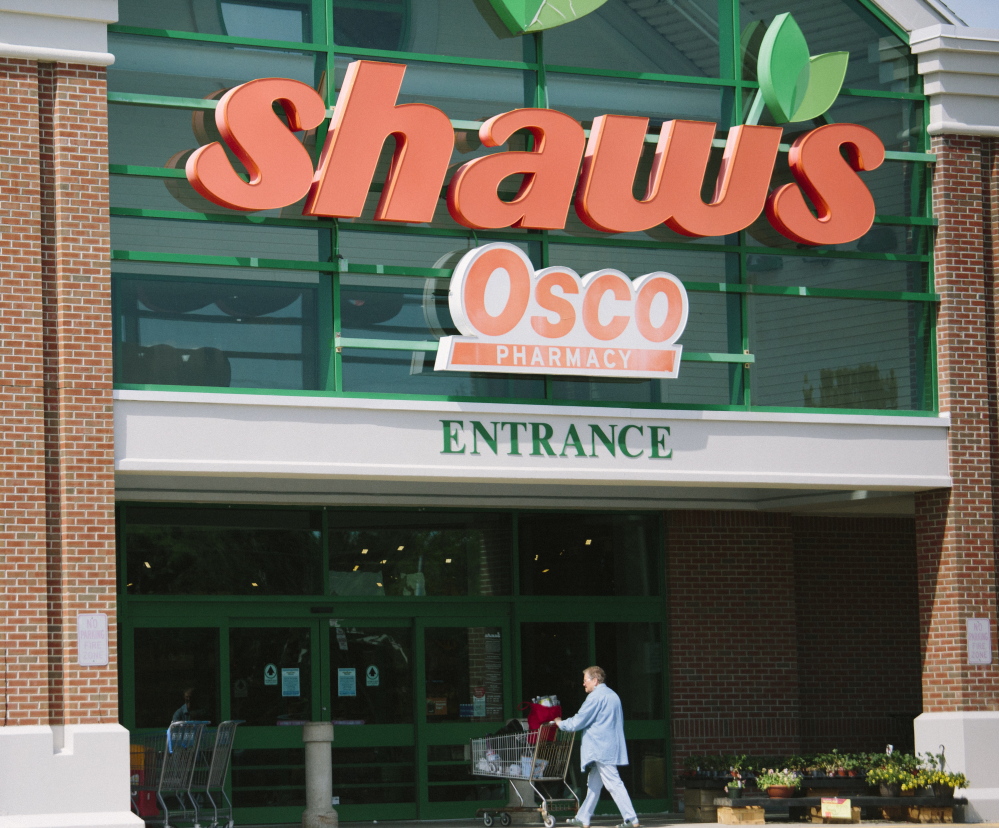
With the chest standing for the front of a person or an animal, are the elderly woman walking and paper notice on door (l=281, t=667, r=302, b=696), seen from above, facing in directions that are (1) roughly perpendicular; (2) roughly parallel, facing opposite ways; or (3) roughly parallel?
roughly perpendicular

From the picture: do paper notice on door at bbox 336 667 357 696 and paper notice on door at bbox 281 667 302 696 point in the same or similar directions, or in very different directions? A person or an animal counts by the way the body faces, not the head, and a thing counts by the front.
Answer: same or similar directions

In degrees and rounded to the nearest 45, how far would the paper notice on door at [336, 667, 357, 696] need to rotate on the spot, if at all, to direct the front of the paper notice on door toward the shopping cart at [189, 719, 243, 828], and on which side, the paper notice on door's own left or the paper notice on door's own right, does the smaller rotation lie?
approximately 45° to the paper notice on door's own right

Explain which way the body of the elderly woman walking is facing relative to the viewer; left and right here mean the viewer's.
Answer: facing to the left of the viewer

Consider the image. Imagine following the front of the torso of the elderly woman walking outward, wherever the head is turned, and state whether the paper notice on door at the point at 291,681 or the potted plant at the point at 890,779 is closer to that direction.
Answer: the paper notice on door

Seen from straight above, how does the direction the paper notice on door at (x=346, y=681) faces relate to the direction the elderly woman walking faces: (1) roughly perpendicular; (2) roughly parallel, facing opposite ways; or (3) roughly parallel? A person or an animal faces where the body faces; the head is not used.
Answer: roughly perpendicular

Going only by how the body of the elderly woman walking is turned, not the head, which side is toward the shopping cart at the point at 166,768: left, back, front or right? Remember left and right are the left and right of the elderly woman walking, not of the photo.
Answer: front

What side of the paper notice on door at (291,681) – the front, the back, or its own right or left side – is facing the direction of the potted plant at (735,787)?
left

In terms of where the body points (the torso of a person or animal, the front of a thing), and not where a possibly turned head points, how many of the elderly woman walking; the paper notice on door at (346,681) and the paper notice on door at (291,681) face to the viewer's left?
1

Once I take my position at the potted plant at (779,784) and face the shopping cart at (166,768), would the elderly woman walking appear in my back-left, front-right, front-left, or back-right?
front-left

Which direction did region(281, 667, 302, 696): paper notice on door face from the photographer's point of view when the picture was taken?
facing the viewer

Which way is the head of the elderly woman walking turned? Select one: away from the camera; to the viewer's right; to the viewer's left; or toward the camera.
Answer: to the viewer's left

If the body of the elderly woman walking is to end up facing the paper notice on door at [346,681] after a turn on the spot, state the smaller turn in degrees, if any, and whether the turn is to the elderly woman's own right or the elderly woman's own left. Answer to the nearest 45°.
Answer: approximately 45° to the elderly woman's own right
